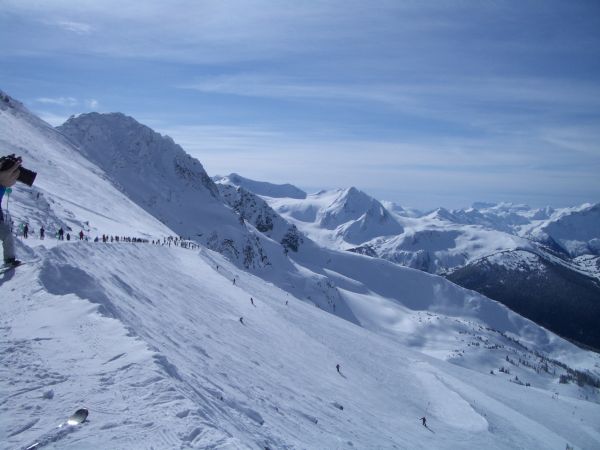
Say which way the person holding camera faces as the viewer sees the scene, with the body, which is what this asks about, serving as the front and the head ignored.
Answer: to the viewer's right
